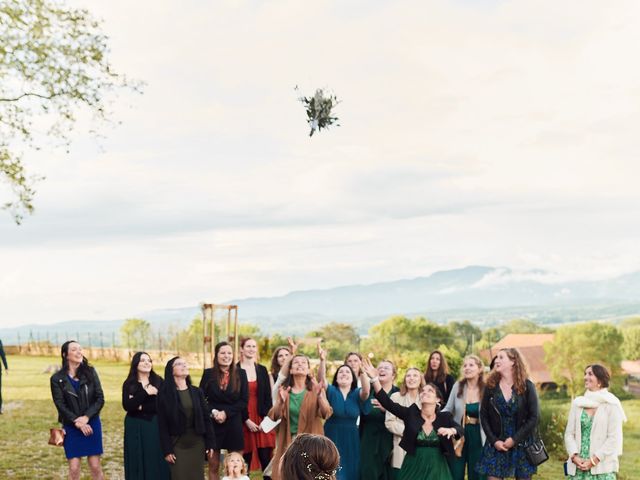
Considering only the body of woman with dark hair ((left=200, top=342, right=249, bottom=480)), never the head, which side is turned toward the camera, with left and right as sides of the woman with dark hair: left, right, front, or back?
front

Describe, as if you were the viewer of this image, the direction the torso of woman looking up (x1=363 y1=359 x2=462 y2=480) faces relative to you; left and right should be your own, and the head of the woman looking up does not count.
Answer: facing the viewer

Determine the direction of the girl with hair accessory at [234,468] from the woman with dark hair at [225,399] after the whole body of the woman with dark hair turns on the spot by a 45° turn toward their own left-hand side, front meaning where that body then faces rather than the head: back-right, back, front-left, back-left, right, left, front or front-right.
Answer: front-right

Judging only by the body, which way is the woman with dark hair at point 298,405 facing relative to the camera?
toward the camera

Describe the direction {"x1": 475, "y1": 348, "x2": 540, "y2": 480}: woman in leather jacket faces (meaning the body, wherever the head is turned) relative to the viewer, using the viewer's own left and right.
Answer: facing the viewer

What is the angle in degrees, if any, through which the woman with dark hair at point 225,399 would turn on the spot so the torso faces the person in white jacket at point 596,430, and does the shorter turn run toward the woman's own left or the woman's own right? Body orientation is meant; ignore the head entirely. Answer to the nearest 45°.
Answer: approximately 45° to the woman's own left

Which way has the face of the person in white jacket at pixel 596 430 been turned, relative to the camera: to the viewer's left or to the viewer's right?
to the viewer's left

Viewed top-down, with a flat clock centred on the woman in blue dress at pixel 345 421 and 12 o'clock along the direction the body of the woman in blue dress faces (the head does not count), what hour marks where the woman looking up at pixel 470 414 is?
The woman looking up is roughly at 9 o'clock from the woman in blue dress.
